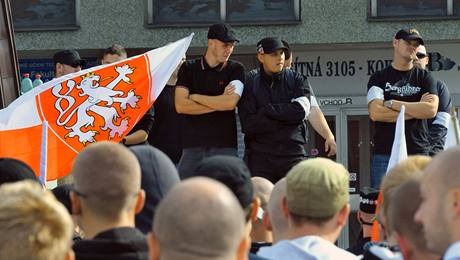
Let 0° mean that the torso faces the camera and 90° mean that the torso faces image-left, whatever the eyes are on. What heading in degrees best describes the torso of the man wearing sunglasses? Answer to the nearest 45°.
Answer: approximately 45°

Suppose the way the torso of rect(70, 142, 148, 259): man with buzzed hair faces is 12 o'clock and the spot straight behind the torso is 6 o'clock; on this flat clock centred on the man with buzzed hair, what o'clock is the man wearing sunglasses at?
The man wearing sunglasses is roughly at 1 o'clock from the man with buzzed hair.

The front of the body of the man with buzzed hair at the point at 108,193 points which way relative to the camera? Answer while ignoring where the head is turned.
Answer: away from the camera

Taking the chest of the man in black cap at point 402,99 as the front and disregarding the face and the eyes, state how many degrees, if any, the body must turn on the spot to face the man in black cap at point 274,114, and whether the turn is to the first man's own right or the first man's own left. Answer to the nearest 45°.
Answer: approximately 45° to the first man's own right

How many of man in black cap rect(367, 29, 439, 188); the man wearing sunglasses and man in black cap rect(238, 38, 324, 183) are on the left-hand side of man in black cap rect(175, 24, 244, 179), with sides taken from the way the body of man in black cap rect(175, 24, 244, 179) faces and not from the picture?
3

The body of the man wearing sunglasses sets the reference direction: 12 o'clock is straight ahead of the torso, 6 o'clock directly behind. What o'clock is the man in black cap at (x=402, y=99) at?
The man in black cap is roughly at 12 o'clock from the man wearing sunglasses.

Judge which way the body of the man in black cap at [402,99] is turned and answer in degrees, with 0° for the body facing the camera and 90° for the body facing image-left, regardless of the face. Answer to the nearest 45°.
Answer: approximately 0°

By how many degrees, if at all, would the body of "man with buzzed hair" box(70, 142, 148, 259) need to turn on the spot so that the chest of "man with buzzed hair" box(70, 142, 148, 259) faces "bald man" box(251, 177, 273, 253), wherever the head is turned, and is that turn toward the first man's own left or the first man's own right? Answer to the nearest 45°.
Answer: approximately 45° to the first man's own right

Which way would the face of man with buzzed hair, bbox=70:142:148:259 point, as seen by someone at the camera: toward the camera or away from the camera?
away from the camera

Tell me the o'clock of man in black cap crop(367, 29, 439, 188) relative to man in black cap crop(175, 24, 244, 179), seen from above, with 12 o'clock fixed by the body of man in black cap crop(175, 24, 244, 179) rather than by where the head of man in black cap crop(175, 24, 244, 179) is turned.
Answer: man in black cap crop(367, 29, 439, 188) is roughly at 9 o'clock from man in black cap crop(175, 24, 244, 179).

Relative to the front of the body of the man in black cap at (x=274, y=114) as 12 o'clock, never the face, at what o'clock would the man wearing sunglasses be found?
The man wearing sunglasses is roughly at 8 o'clock from the man in black cap.

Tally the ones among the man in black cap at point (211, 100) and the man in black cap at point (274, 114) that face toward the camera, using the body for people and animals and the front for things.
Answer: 2
